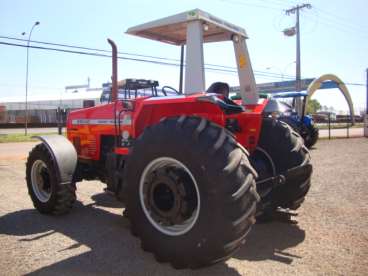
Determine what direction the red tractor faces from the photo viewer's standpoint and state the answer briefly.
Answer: facing away from the viewer and to the left of the viewer

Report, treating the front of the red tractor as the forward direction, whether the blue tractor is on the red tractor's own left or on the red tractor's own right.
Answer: on the red tractor's own right
